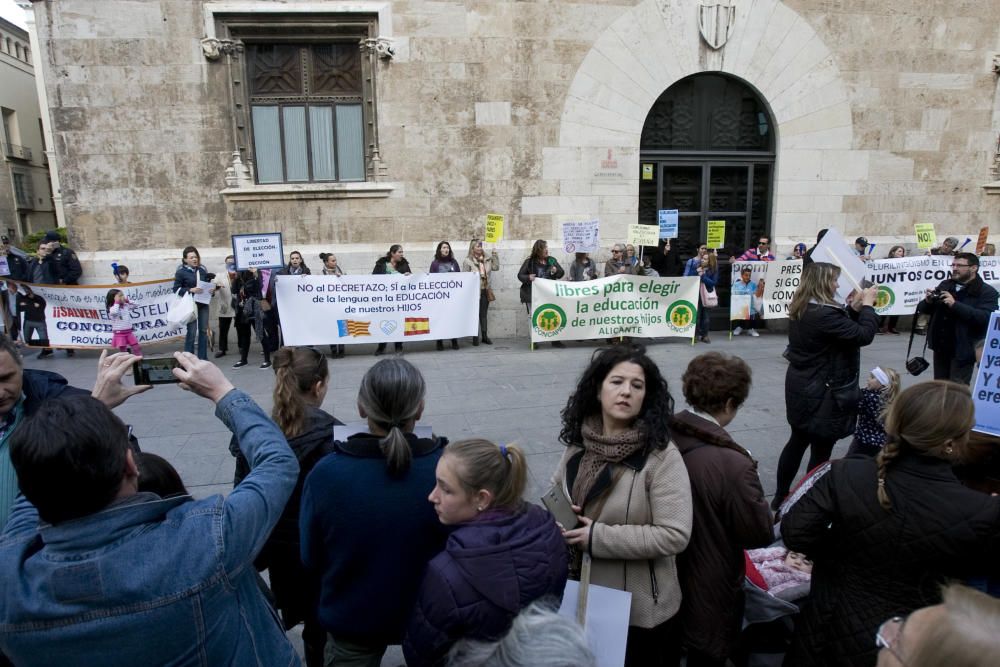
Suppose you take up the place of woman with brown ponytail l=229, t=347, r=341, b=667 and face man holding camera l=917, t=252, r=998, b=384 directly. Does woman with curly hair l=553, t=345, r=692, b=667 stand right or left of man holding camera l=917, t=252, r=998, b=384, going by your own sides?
right

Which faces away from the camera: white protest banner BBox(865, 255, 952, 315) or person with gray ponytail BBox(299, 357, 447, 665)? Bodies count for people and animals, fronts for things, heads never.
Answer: the person with gray ponytail

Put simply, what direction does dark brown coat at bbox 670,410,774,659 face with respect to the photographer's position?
facing away from the viewer and to the right of the viewer

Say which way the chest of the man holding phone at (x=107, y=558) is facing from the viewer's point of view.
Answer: away from the camera

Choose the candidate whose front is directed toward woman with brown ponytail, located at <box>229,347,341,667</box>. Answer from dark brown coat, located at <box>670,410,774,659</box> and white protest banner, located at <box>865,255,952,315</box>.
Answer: the white protest banner

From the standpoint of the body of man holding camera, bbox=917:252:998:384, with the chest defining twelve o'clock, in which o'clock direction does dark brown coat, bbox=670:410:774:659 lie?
The dark brown coat is roughly at 11 o'clock from the man holding camera.

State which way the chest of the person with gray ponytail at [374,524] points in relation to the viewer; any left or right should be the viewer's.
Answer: facing away from the viewer

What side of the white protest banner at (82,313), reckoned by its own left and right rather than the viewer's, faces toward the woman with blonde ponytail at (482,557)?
front

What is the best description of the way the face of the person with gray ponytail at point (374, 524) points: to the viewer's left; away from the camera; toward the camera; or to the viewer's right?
away from the camera

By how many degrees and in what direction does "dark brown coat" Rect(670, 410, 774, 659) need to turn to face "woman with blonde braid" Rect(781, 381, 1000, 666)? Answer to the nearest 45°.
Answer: approximately 45° to its right

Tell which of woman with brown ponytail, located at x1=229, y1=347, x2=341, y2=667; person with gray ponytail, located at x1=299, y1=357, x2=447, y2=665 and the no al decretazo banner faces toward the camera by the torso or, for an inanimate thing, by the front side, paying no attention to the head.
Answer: the no al decretazo banner

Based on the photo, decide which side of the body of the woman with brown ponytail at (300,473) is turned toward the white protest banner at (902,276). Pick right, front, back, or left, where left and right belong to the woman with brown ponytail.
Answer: front

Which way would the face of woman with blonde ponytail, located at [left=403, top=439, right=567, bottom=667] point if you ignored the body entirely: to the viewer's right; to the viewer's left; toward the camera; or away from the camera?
to the viewer's left

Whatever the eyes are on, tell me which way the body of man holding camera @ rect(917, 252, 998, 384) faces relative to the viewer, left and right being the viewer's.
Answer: facing the viewer and to the left of the viewer

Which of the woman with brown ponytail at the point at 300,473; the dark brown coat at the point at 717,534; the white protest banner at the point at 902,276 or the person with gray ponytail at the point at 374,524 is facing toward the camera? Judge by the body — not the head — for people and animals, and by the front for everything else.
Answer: the white protest banner
